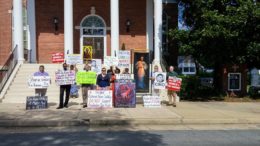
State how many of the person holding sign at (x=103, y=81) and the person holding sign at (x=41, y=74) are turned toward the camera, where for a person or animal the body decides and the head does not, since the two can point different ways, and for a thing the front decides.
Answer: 2

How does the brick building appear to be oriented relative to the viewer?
toward the camera

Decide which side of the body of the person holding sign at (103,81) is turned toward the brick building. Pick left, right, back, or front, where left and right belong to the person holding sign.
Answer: back

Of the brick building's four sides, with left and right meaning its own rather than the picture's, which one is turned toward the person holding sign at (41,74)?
front

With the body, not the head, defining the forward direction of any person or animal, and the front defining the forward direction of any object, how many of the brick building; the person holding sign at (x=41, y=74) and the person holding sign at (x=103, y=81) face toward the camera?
3

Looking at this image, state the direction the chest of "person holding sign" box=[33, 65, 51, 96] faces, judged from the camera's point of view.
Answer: toward the camera

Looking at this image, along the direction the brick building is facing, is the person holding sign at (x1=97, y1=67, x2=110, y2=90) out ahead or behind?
ahead

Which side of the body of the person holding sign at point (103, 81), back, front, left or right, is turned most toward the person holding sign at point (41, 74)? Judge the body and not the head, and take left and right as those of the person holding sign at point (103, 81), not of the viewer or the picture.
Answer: right

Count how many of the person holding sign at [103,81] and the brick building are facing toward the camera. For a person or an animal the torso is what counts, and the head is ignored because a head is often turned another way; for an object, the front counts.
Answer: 2

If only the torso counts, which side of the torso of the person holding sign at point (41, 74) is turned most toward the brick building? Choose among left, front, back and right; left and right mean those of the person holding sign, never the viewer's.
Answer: back
